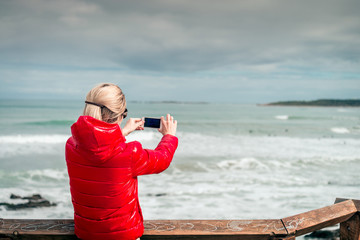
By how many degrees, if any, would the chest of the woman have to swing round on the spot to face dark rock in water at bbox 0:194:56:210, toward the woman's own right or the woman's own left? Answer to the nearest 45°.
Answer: approximately 45° to the woman's own left

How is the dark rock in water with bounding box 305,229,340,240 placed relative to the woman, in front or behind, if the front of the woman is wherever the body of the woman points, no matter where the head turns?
in front

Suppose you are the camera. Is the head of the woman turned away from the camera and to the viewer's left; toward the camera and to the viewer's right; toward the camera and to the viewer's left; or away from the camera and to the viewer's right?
away from the camera and to the viewer's right

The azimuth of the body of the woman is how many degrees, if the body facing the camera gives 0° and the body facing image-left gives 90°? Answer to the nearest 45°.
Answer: approximately 225°
